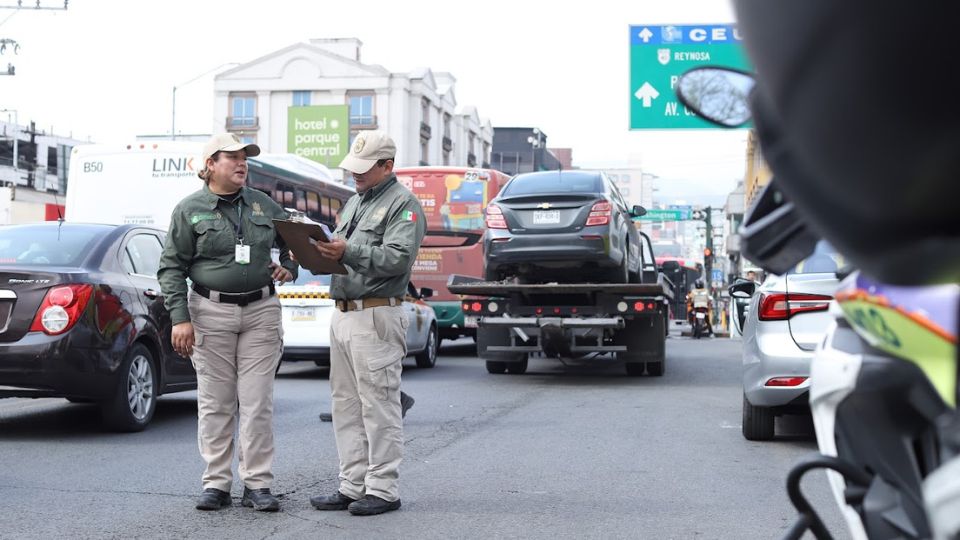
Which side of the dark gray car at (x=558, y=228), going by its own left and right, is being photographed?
back

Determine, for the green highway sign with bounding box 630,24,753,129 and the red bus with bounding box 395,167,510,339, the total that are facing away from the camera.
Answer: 1

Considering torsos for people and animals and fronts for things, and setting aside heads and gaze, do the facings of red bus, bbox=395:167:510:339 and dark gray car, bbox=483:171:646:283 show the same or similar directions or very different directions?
same or similar directions

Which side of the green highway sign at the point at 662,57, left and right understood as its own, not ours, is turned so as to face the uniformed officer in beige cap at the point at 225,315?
front

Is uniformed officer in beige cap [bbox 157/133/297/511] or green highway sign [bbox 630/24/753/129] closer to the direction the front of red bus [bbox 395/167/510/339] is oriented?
the green highway sign

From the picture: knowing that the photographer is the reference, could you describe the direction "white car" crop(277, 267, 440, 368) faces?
facing away from the viewer and to the right of the viewer

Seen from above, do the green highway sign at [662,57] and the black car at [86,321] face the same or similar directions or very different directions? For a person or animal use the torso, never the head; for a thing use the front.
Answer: very different directions

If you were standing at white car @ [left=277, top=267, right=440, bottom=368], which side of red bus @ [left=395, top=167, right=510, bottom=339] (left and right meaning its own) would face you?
back

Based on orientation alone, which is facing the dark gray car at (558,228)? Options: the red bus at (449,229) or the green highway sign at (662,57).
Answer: the green highway sign

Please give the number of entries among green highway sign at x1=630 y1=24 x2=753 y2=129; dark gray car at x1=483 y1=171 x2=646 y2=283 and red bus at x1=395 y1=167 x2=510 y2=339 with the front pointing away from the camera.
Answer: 2

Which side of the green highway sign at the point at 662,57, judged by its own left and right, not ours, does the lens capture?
front

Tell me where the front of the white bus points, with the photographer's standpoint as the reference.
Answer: facing away from the viewer and to the right of the viewer

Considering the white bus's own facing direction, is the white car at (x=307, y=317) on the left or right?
on its right

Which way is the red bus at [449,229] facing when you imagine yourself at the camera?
facing away from the viewer

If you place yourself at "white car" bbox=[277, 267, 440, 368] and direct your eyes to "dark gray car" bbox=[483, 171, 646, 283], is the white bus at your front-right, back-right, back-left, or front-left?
back-left

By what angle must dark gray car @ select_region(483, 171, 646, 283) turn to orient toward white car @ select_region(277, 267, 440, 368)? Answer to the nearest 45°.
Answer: approximately 90° to its left

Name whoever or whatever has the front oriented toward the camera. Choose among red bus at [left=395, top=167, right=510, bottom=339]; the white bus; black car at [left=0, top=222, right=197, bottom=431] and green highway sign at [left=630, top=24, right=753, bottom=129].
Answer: the green highway sign

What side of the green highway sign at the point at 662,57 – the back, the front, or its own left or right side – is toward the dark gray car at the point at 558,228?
front
